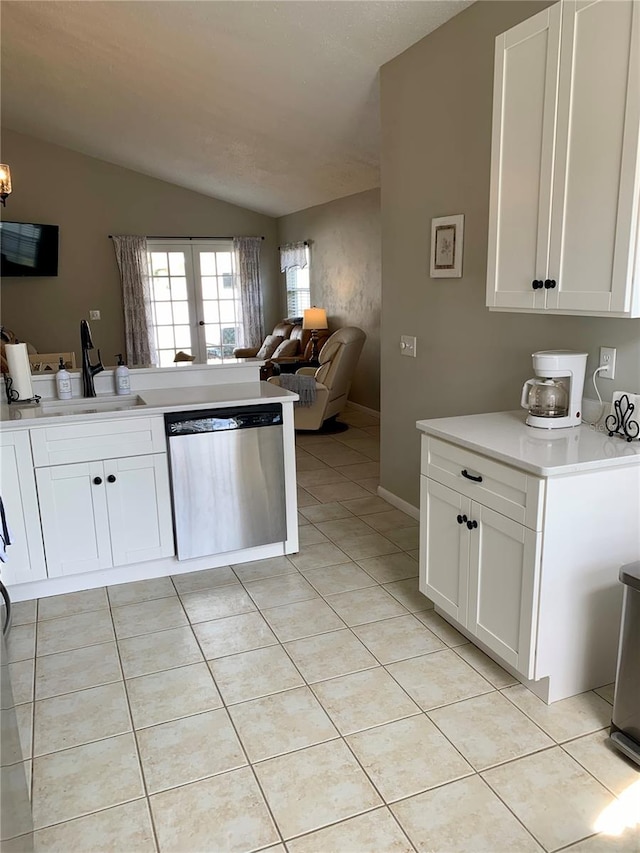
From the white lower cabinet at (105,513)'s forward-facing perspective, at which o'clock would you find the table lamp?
The table lamp is roughly at 7 o'clock from the white lower cabinet.

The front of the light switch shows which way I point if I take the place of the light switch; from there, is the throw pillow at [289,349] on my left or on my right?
on my right

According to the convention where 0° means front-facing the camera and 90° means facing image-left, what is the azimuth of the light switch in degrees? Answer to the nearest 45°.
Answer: approximately 45°

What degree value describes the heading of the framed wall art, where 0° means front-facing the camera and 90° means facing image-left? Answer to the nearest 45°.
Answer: approximately 45°

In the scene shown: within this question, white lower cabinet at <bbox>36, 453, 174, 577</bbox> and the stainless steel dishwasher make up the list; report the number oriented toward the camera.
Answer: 2

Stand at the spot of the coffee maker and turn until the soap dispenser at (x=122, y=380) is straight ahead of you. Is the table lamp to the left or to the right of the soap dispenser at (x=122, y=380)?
right

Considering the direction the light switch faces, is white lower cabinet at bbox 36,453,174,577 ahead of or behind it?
ahead

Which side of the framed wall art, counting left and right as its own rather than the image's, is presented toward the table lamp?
right

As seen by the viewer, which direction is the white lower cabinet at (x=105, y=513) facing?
toward the camera

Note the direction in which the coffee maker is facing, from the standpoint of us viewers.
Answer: facing the viewer and to the left of the viewer

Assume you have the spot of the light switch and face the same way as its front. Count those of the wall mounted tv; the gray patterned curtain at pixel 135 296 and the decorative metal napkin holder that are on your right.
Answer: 2
